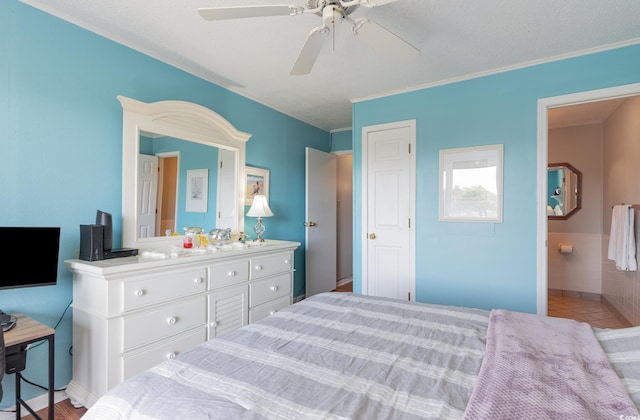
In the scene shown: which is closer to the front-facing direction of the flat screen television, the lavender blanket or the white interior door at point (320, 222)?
the lavender blanket

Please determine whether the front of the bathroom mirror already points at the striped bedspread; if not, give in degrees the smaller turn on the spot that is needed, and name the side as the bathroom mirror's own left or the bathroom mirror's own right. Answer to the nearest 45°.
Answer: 0° — it already faces it

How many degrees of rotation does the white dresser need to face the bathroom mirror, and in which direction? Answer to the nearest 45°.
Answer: approximately 45° to its left

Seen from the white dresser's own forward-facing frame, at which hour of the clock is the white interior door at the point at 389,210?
The white interior door is roughly at 10 o'clock from the white dresser.
